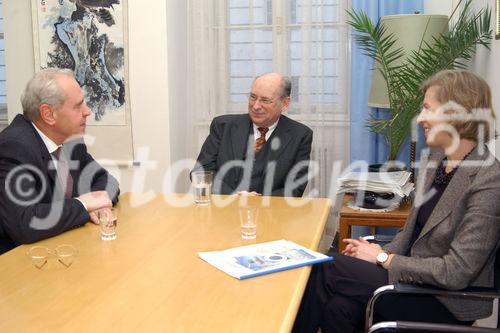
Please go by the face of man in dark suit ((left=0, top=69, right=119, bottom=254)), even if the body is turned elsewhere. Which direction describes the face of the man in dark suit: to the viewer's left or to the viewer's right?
to the viewer's right

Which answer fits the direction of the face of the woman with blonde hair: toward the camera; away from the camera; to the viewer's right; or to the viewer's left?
to the viewer's left

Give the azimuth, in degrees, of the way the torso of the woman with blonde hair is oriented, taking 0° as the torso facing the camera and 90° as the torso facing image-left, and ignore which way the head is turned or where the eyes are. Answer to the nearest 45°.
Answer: approximately 90°

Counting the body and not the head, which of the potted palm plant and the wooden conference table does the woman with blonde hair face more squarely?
the wooden conference table

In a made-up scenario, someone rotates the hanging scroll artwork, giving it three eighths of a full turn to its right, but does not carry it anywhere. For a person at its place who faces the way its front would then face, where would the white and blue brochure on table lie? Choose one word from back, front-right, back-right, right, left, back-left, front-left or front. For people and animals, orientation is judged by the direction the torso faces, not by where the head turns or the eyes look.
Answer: back-left

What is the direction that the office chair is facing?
to the viewer's left

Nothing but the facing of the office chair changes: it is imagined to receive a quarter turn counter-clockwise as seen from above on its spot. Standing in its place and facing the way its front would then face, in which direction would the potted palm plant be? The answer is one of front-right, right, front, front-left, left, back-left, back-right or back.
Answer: back

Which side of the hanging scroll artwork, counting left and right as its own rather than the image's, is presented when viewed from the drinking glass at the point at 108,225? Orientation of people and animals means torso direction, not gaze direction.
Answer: front

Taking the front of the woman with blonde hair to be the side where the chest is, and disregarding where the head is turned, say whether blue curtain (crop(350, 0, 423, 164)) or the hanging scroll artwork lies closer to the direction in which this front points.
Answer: the hanging scroll artwork

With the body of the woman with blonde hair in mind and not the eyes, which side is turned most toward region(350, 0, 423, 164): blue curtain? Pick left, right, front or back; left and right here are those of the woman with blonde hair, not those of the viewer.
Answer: right

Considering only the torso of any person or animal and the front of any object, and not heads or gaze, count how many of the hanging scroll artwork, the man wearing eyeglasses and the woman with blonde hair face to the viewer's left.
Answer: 1

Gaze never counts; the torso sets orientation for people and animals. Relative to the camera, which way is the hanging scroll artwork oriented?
toward the camera

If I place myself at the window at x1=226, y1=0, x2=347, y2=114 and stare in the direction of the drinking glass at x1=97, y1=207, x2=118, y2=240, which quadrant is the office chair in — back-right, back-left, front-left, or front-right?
front-left

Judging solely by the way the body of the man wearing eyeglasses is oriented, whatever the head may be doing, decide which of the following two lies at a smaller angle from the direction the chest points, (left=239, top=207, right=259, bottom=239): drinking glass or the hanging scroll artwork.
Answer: the drinking glass

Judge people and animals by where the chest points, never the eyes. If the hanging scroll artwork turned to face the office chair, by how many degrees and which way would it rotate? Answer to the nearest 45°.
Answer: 0° — it already faces it

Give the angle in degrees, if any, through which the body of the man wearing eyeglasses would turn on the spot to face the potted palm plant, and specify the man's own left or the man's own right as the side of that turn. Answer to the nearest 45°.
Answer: approximately 90° to the man's own left

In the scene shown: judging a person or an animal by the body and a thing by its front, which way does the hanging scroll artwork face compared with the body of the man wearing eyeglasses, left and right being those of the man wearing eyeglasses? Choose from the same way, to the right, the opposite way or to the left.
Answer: the same way
